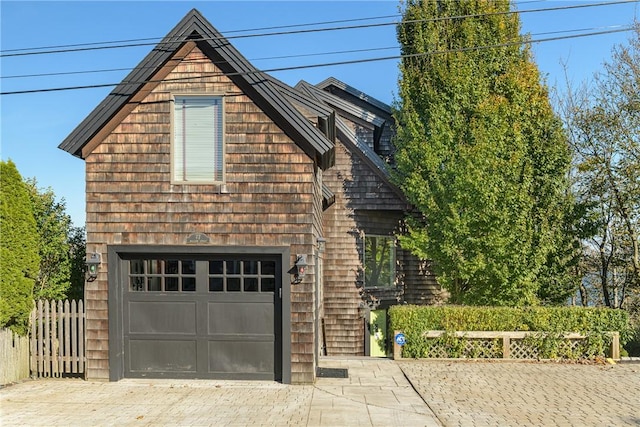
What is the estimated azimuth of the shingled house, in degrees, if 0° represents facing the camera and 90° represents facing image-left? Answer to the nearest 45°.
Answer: approximately 0°

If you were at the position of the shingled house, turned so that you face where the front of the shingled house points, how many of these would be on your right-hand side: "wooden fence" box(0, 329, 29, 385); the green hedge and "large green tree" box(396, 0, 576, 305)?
1

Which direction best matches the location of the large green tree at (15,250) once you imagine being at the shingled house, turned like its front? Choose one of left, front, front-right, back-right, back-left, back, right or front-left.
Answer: right

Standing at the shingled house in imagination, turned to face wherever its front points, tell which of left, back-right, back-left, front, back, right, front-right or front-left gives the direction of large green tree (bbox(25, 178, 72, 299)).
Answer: back-right

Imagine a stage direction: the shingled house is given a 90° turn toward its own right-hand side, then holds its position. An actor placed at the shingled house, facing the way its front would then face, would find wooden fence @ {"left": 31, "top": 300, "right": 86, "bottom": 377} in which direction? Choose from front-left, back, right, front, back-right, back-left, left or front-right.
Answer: front

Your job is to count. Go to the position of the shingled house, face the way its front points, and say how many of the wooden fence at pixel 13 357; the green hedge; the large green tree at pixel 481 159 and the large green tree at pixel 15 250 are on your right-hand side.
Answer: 2
